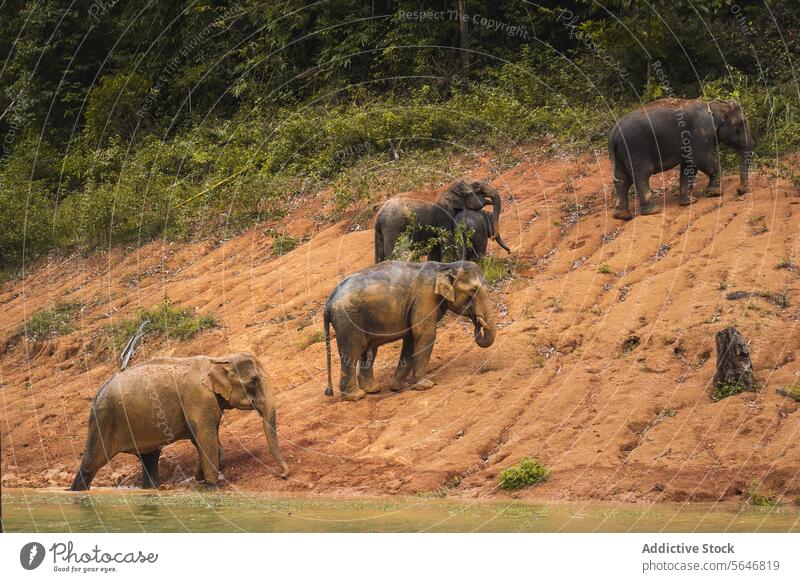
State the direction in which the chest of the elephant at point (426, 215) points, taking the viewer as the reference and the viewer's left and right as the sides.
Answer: facing to the right of the viewer

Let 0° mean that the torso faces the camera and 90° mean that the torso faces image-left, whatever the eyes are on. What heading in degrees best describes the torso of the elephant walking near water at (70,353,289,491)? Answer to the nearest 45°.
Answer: approximately 270°

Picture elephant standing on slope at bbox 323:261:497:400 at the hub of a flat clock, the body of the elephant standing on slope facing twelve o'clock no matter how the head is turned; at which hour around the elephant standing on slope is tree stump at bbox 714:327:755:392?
The tree stump is roughly at 1 o'clock from the elephant standing on slope.

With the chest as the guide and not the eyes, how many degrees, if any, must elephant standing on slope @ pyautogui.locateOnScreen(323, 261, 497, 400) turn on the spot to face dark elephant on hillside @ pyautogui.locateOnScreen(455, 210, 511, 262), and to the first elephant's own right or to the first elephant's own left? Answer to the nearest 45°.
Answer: approximately 45° to the first elephant's own left

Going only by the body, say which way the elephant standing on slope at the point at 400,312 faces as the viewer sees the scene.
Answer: to the viewer's right

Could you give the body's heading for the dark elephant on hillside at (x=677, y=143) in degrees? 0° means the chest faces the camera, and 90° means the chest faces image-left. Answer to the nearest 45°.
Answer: approximately 270°

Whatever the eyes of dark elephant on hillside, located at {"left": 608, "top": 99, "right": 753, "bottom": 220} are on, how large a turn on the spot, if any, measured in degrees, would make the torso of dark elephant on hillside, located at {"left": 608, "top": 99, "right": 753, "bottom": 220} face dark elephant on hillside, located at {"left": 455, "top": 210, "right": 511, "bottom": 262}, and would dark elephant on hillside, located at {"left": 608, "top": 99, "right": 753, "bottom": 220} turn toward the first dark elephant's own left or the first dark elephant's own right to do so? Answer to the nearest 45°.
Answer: approximately 135° to the first dark elephant's own right

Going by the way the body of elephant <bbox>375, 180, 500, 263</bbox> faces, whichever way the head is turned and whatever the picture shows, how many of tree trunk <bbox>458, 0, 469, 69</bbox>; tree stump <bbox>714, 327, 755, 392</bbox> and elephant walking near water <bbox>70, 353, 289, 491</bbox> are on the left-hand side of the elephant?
1

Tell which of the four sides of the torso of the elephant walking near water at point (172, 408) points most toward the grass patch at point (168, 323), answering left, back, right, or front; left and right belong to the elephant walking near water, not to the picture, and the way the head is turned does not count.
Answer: left

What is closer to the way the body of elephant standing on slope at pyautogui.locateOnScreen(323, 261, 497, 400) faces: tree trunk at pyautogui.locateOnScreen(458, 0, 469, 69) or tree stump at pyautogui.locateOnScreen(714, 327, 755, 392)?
the tree stump

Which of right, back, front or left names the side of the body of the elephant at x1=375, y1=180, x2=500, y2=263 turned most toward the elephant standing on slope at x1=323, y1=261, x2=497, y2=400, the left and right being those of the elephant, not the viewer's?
right
